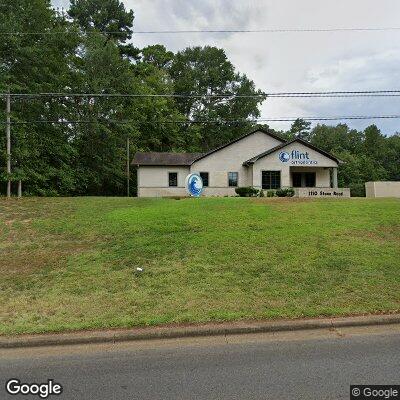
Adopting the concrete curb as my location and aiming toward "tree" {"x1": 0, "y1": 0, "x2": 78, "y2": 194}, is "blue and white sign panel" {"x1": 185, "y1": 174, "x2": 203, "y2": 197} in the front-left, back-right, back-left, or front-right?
front-right

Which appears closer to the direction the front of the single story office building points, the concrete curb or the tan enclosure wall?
the concrete curb

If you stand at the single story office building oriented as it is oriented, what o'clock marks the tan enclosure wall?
The tan enclosure wall is roughly at 10 o'clock from the single story office building.

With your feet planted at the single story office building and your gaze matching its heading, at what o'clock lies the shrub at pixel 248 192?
The shrub is roughly at 12 o'clock from the single story office building.

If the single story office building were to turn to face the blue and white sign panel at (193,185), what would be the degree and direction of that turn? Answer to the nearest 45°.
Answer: approximately 45° to its right

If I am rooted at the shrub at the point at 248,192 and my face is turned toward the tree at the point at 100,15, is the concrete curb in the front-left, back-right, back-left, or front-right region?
back-left

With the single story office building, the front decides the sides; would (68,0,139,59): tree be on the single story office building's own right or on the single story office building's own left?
on the single story office building's own right

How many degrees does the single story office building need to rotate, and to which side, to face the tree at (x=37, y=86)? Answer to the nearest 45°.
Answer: approximately 45° to its right

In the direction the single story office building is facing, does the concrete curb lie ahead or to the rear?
ahead

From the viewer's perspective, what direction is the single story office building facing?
toward the camera

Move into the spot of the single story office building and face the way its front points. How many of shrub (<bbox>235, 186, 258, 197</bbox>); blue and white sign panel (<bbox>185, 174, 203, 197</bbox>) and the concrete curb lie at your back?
0

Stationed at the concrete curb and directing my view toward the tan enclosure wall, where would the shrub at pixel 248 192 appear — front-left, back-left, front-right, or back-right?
front-left
